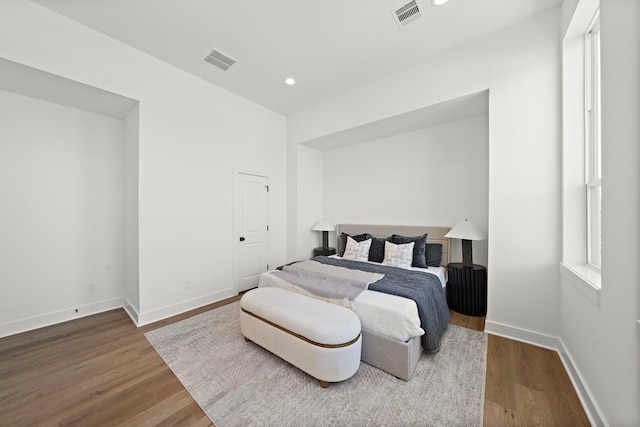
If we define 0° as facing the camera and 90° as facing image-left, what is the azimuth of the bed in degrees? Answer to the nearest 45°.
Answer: approximately 45°

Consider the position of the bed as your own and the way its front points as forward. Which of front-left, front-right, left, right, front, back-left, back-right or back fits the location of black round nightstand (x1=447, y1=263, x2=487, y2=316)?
back

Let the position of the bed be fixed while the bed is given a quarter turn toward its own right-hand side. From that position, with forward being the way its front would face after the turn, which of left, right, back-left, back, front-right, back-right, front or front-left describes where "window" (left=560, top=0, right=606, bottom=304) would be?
back-right
